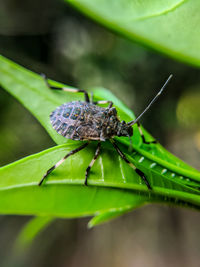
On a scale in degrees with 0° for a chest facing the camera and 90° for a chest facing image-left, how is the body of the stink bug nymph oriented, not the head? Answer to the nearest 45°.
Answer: approximately 270°
